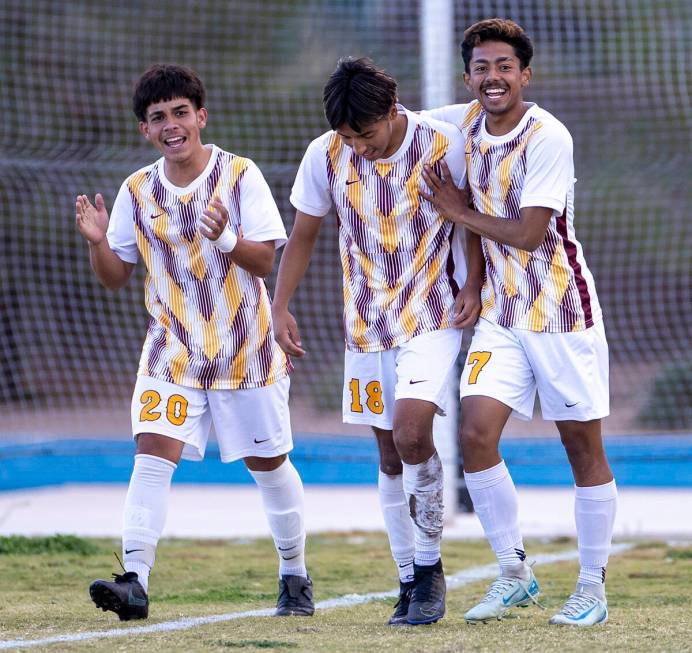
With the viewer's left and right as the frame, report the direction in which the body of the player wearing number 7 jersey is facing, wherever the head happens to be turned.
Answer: facing the viewer and to the left of the viewer

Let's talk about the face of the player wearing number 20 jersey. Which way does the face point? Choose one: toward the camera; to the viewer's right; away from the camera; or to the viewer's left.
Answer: toward the camera

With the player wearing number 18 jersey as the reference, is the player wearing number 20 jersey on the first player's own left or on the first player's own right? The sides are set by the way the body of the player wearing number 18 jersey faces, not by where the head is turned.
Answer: on the first player's own right

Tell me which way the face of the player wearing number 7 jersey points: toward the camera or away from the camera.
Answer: toward the camera

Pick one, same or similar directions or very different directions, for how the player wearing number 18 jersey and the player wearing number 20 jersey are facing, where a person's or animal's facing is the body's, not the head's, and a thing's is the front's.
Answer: same or similar directions

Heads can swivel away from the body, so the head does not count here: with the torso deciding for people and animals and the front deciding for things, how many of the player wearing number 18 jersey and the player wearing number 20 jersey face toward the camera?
2

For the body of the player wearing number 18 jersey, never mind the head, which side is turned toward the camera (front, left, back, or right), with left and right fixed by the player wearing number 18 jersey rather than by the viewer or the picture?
front

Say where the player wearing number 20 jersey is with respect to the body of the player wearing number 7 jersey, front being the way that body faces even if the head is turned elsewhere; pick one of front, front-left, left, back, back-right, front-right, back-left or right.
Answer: front-right

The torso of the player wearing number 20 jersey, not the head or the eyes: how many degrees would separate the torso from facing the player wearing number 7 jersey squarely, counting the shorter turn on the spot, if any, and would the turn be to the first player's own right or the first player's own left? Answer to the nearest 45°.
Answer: approximately 45° to the first player's own left

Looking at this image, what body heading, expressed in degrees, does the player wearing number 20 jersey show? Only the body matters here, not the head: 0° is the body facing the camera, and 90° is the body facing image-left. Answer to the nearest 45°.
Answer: approximately 0°
